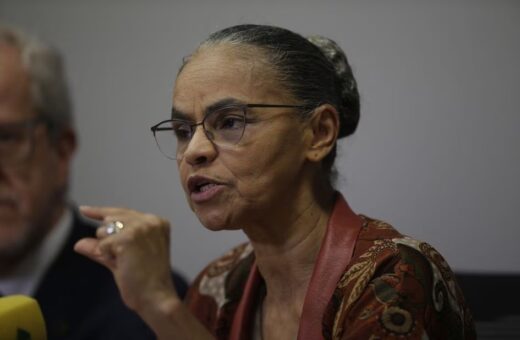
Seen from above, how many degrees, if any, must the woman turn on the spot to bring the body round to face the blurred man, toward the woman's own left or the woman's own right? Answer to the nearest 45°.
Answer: approximately 90° to the woman's own right

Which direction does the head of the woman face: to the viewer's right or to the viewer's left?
to the viewer's left

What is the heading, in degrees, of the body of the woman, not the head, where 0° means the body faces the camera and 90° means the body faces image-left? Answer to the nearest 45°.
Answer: approximately 45°
